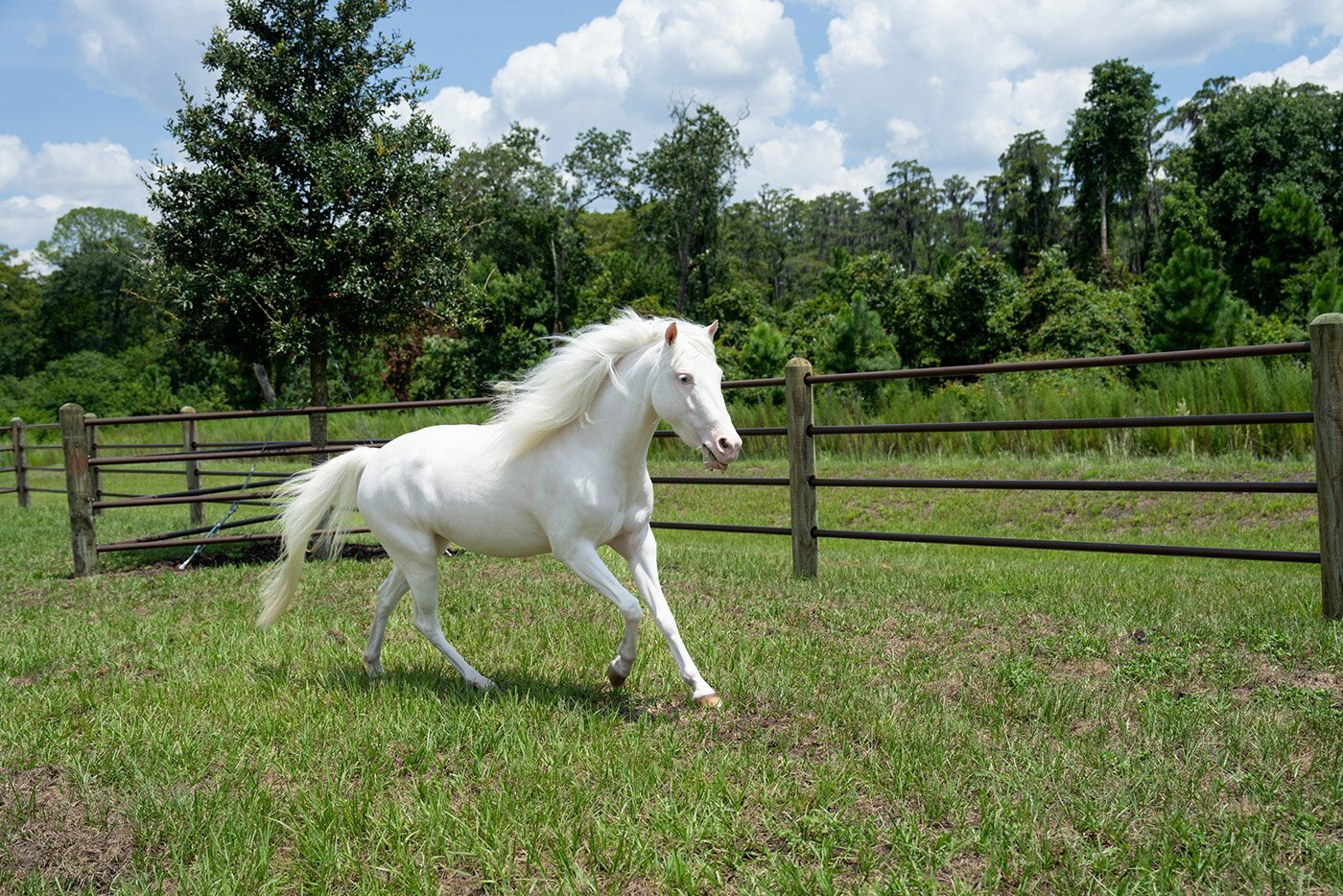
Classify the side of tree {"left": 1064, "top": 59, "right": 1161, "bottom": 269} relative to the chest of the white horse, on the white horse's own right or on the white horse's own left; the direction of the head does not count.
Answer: on the white horse's own left

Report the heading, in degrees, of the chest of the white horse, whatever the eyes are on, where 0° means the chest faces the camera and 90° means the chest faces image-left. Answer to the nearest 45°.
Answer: approximately 315°

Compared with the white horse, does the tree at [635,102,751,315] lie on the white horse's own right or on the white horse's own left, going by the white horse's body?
on the white horse's own left

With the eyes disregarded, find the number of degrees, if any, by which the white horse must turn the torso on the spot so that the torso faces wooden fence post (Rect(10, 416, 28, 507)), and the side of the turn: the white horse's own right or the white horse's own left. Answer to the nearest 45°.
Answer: approximately 180°

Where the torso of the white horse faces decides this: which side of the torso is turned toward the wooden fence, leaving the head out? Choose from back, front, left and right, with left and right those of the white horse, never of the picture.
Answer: left

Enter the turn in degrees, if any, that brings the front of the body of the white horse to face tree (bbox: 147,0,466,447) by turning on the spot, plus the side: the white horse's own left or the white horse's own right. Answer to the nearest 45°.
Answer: approximately 135° to the white horse's own left

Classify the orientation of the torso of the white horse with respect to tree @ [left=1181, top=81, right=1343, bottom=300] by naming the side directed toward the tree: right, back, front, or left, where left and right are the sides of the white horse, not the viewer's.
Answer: left

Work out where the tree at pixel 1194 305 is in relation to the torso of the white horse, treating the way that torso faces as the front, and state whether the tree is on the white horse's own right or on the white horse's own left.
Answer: on the white horse's own left
